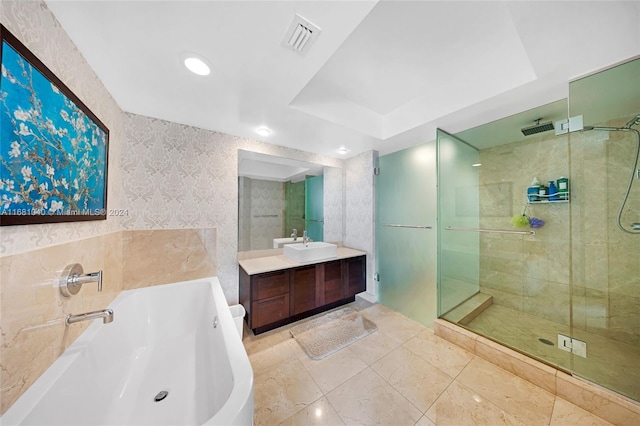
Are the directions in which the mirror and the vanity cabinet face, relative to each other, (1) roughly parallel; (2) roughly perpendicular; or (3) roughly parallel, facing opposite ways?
roughly parallel

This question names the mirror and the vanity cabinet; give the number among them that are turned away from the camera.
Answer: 0

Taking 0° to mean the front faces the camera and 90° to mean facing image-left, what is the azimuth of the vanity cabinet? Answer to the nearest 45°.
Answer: approximately 315°

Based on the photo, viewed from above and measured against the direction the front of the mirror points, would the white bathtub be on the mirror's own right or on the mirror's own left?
on the mirror's own right

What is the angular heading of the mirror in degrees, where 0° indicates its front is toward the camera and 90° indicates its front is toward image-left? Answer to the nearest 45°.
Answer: approximately 315°

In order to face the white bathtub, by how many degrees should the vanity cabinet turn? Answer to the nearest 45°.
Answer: approximately 90° to its right

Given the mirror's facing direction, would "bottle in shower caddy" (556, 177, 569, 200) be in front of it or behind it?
in front

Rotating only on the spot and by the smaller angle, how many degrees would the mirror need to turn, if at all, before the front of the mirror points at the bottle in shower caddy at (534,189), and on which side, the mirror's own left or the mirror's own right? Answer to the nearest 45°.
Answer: approximately 45° to the mirror's own left

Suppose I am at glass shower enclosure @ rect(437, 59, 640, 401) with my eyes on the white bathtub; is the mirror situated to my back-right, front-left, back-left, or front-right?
front-right

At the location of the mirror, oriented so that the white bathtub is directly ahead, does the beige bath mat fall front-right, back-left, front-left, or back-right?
front-left

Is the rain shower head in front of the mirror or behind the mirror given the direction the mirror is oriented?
in front

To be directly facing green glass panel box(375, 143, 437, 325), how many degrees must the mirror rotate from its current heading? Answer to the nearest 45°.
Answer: approximately 45° to its left
